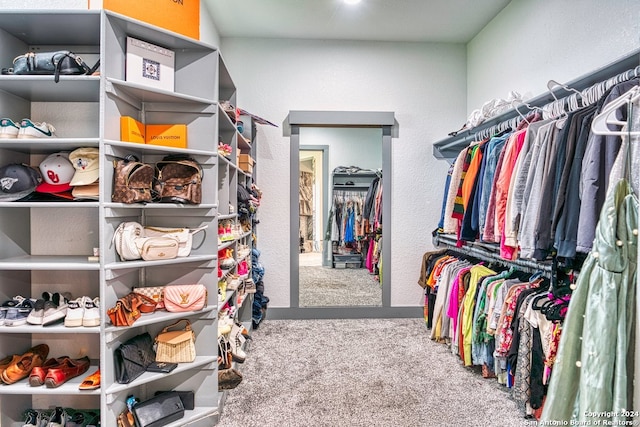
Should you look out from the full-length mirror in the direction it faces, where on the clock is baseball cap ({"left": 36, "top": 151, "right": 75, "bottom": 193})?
The baseball cap is roughly at 1 o'clock from the full-length mirror.

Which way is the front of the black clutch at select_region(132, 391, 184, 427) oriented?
toward the camera

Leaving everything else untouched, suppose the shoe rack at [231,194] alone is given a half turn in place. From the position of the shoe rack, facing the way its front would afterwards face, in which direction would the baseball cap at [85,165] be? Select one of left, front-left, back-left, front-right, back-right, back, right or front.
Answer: front-left

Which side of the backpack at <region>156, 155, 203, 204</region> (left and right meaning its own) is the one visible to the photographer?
front

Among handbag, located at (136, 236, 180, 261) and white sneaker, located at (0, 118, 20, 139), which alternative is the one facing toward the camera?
the handbag

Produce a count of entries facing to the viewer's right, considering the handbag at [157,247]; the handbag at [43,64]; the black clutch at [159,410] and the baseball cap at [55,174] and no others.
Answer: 0

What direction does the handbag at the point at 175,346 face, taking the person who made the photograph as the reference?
facing the viewer

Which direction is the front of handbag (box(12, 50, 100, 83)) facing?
toward the camera

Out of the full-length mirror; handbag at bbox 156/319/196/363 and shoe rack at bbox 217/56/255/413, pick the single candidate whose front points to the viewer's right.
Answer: the shoe rack

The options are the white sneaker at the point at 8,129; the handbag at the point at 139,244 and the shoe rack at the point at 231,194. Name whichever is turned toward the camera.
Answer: the handbag

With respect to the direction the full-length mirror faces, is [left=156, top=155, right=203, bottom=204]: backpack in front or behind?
in front
